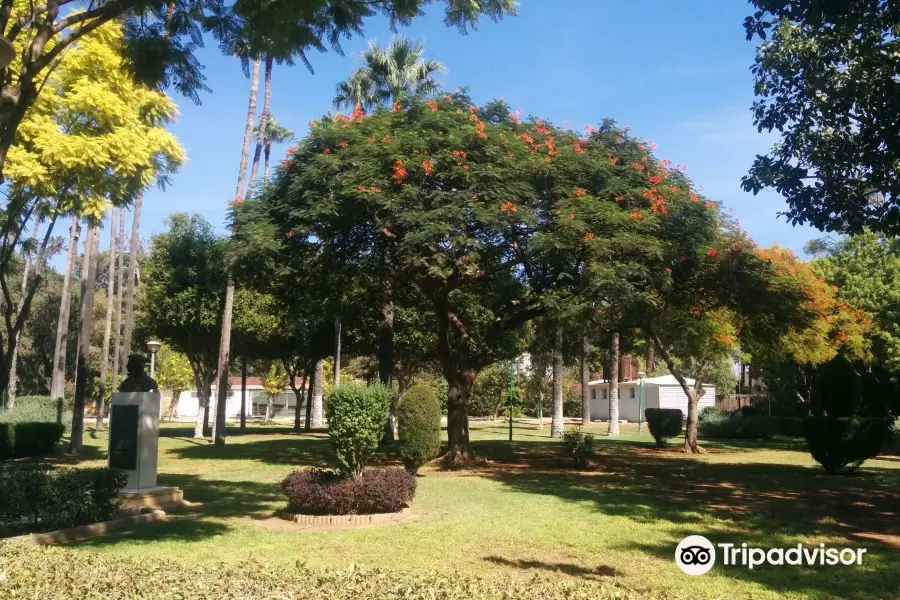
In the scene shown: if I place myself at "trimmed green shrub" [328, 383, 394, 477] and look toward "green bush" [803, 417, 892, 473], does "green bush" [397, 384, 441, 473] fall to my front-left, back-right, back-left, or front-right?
front-left

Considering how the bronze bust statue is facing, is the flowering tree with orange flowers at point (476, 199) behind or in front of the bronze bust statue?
behind

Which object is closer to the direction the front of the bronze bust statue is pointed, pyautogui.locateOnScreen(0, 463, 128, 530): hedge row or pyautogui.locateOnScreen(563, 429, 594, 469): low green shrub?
the hedge row

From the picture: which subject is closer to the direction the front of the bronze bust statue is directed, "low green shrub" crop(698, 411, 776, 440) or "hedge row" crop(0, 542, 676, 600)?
the hedge row

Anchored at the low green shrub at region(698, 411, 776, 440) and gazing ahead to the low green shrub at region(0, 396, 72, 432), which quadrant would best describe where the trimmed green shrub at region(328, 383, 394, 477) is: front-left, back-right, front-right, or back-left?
front-left

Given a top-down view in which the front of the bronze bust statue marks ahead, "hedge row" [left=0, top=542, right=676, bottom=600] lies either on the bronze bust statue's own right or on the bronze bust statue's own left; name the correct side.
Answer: on the bronze bust statue's own left

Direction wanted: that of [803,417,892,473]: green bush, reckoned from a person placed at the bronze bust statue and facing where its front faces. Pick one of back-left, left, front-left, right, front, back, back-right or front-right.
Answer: back-left

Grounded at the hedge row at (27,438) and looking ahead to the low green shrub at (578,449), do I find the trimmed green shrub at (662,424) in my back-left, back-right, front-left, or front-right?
front-left

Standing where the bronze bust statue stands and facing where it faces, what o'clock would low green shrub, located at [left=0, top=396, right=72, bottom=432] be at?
The low green shrub is roughly at 4 o'clock from the bronze bust statue.

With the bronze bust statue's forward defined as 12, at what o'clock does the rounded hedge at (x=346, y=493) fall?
The rounded hedge is roughly at 9 o'clock from the bronze bust statue.

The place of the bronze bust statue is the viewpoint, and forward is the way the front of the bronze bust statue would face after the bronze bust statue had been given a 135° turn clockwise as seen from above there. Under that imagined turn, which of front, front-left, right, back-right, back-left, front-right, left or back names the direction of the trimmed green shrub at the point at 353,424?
back-right

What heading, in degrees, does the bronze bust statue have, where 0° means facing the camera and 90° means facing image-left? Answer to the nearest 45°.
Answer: approximately 45°

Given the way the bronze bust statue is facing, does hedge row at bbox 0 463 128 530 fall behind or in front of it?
in front
